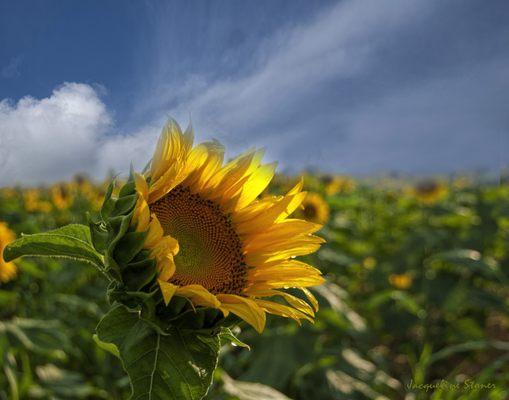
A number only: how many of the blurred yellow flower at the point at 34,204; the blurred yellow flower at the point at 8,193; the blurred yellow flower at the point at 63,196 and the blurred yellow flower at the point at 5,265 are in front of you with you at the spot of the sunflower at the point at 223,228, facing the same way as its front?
0

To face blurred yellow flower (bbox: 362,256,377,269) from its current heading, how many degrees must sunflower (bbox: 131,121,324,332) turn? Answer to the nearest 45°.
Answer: approximately 135° to its left

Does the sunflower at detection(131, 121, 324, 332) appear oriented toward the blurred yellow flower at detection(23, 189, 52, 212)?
no

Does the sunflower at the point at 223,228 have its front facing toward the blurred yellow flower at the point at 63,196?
no

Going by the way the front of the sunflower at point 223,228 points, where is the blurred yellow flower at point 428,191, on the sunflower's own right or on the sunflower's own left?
on the sunflower's own left

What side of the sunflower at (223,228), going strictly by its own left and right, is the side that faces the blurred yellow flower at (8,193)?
back

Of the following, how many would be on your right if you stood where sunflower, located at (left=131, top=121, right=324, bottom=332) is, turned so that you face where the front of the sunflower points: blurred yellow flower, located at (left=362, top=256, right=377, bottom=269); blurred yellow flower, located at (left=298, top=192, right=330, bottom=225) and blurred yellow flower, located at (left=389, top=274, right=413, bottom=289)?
0

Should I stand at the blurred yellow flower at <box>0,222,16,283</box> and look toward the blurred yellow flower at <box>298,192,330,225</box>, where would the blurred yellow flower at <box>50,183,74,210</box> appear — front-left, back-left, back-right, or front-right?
front-left

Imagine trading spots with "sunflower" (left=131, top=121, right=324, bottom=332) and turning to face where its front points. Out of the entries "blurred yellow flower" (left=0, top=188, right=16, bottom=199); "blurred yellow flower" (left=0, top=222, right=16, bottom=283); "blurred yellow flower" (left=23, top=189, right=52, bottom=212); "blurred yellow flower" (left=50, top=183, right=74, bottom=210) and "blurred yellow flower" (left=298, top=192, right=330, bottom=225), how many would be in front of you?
0

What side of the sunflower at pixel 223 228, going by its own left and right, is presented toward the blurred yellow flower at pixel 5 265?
back

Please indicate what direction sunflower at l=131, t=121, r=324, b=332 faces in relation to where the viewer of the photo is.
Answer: facing the viewer and to the right of the viewer

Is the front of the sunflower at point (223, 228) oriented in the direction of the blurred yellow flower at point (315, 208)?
no

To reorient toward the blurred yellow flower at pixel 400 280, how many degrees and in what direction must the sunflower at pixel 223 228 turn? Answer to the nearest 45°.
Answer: approximately 135° to its left
